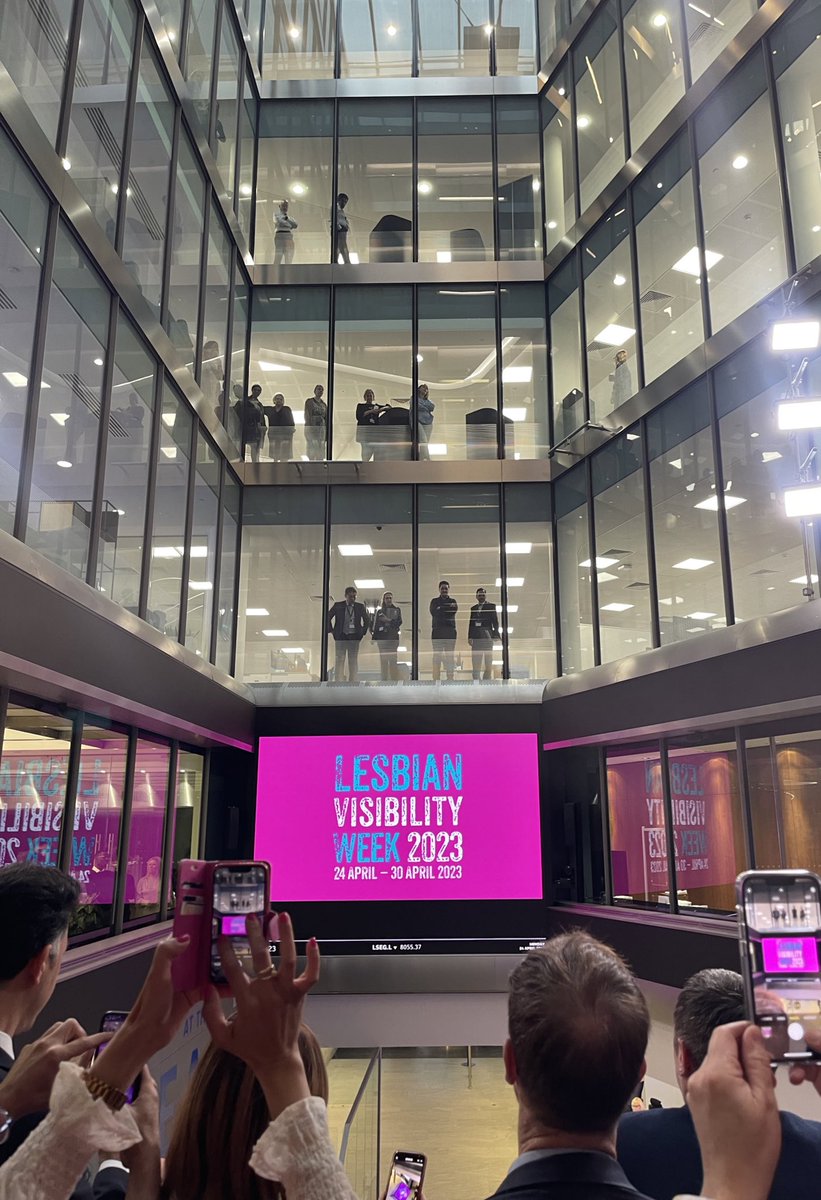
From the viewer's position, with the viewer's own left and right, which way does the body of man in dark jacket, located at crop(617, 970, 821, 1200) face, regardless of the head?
facing away from the viewer

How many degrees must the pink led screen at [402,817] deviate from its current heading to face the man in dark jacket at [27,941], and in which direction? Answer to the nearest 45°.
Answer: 0° — it already faces them

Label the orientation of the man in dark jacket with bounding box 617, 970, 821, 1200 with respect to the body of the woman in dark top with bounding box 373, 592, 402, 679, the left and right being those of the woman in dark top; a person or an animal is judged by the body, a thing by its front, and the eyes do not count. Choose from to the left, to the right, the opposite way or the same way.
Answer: the opposite way

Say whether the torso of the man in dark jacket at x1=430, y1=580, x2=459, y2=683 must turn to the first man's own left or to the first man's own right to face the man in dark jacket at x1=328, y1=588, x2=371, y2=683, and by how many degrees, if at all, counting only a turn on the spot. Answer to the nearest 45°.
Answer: approximately 90° to the first man's own right

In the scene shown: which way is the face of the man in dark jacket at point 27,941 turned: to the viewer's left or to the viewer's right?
to the viewer's right

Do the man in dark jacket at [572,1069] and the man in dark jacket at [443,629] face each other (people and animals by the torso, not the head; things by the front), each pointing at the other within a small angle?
yes

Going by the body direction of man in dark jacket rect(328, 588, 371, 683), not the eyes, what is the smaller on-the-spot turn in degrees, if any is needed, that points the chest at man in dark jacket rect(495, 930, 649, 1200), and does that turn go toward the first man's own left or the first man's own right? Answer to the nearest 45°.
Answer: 0° — they already face them

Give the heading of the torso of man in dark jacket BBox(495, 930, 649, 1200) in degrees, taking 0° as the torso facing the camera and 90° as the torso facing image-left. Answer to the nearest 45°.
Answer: approximately 180°
